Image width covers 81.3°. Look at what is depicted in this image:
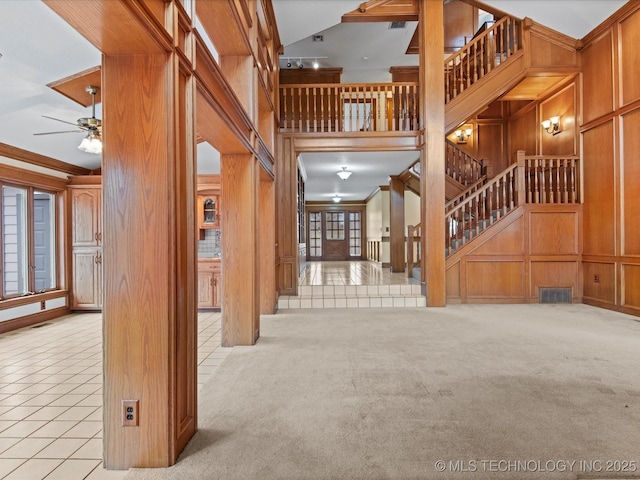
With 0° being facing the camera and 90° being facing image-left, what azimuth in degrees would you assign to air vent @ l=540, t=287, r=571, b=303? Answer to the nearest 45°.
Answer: approximately 0°

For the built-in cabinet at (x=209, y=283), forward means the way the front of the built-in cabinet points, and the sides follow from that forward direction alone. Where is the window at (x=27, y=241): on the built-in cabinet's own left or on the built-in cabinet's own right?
on the built-in cabinet's own right

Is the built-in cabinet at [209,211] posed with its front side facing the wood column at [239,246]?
yes

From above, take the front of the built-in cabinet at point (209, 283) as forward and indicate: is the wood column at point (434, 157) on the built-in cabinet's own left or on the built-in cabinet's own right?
on the built-in cabinet's own left

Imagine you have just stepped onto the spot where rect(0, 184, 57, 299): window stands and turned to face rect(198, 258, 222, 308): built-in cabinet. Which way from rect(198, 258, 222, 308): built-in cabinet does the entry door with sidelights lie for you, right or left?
left

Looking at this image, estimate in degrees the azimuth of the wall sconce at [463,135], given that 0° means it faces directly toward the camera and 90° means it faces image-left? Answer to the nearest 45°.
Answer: approximately 0°
